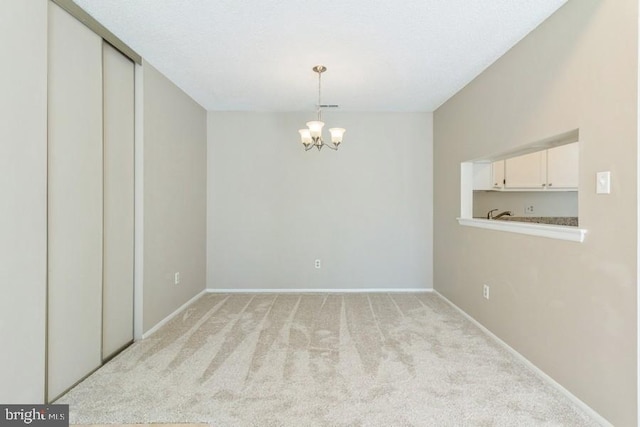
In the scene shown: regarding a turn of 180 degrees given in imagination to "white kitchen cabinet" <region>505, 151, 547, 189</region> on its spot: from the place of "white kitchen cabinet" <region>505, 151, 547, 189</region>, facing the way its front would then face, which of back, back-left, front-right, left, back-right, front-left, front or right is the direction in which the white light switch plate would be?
back-right

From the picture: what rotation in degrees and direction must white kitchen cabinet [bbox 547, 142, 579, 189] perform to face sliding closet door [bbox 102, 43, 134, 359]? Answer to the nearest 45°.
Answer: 0° — it already faces it

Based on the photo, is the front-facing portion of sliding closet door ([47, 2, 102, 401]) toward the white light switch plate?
yes

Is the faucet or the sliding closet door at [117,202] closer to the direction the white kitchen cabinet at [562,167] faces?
the sliding closet door

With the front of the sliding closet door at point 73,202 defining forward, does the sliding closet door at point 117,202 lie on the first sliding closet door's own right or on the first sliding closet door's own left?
on the first sliding closet door's own left

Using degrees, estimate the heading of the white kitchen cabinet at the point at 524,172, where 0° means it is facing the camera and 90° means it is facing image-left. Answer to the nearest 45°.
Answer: approximately 45°

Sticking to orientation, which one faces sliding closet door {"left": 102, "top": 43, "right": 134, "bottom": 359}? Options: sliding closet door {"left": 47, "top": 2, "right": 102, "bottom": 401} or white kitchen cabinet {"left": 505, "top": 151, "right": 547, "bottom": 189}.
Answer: the white kitchen cabinet

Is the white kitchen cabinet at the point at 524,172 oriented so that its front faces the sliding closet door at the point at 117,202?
yes

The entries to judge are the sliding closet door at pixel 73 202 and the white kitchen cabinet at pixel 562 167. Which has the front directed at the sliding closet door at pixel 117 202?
the white kitchen cabinet

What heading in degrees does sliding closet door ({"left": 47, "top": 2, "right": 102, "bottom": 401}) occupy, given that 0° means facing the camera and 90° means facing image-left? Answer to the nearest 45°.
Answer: approximately 315°

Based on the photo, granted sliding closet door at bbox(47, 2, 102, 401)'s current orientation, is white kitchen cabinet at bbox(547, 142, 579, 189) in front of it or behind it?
in front

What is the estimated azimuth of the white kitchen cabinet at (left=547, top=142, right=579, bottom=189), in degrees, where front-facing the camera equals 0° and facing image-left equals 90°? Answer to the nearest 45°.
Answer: approximately 45°

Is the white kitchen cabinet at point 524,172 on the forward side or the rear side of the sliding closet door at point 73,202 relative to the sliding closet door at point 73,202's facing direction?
on the forward side
